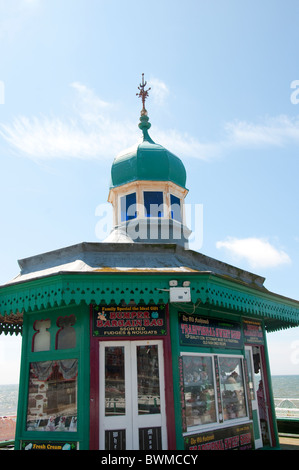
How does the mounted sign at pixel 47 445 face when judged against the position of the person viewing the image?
facing the viewer
